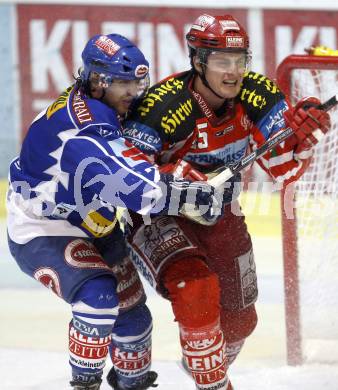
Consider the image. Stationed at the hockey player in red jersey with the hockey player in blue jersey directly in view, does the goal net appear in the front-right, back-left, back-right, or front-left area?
back-right

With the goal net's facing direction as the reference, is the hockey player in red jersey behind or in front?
in front

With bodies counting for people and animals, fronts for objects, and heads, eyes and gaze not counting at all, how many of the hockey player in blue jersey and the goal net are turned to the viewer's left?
0

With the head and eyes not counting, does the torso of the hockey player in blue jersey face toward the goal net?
yes

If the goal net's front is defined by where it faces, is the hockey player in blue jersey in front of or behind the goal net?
in front

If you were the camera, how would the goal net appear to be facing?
facing the viewer
